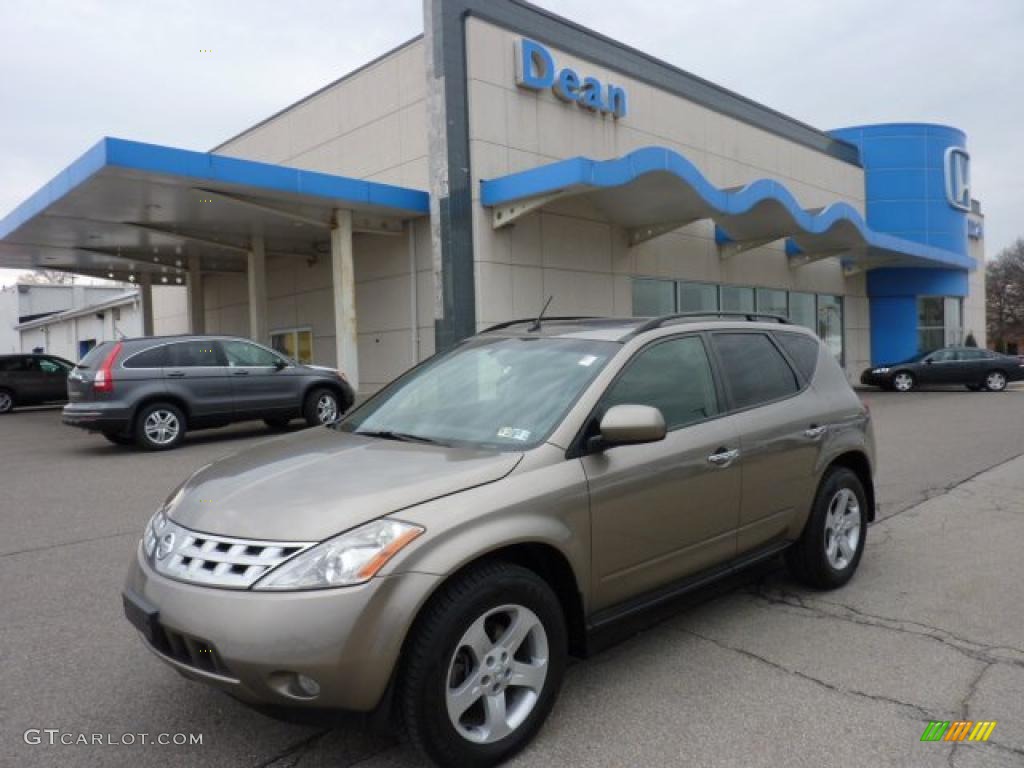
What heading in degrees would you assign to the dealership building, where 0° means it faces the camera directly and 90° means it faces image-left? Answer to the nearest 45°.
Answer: approximately 315°

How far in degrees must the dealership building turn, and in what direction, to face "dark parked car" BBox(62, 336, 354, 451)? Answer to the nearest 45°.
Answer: approximately 90° to its right

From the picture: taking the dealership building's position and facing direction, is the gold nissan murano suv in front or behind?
in front

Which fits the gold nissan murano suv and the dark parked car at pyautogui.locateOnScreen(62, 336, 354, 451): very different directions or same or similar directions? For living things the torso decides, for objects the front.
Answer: very different directions

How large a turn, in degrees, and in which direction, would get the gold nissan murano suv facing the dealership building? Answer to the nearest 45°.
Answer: approximately 135° to its right

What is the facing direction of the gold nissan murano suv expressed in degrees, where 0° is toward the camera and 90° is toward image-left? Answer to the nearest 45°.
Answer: approximately 45°

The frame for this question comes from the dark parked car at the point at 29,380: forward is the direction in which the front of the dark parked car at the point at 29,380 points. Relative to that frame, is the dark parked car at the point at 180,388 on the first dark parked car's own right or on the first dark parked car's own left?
on the first dark parked car's own right

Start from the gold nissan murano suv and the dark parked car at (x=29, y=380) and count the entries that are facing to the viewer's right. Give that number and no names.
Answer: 1

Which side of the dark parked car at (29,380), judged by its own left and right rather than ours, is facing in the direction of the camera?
right

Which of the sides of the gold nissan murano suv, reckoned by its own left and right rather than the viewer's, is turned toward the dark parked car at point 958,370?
back

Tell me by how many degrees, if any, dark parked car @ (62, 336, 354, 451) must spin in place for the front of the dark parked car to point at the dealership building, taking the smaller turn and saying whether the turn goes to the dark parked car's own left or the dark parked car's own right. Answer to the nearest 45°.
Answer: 0° — it already faces it
